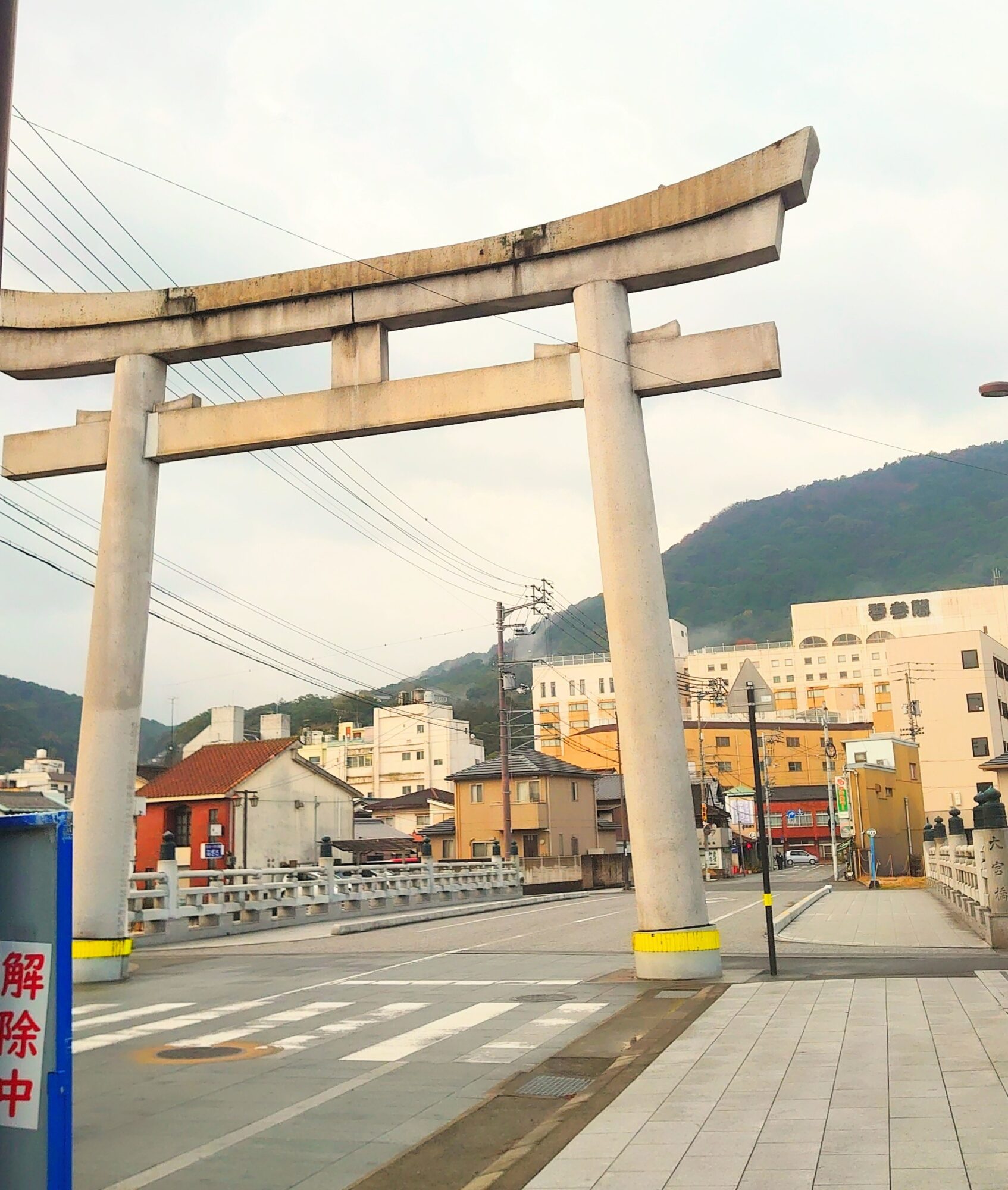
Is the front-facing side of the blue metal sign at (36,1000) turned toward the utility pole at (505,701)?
no

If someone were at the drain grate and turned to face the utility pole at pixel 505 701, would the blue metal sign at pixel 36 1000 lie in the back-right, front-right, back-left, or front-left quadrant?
back-left

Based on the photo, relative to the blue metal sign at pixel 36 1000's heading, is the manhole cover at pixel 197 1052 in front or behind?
behind

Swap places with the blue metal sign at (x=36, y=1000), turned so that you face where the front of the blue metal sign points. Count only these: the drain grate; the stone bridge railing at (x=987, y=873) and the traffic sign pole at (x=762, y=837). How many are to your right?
0

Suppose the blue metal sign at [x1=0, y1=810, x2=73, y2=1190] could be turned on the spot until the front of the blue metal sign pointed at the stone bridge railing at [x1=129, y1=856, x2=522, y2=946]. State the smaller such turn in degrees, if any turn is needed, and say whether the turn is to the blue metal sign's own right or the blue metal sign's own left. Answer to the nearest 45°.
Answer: approximately 180°

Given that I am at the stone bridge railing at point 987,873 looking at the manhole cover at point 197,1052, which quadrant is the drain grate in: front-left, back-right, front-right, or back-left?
front-left

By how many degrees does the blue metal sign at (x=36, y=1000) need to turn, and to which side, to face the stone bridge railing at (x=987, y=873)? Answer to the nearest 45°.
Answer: approximately 135° to its left

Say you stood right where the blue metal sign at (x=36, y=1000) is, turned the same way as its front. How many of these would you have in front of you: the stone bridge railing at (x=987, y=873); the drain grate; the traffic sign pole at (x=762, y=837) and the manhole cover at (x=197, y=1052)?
0

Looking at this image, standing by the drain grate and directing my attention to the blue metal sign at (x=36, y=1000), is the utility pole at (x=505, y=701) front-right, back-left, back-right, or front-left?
back-right

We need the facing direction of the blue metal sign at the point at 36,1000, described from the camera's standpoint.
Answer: facing the viewer

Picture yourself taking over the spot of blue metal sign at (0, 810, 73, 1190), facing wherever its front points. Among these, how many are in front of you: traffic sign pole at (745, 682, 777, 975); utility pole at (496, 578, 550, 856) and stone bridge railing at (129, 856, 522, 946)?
0
